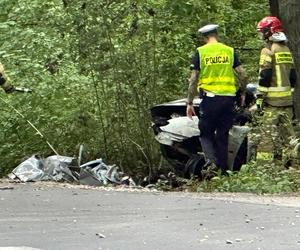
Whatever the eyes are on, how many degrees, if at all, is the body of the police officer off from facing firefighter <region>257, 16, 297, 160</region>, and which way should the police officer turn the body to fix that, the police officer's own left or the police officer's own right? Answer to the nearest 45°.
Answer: approximately 45° to the police officer's own right

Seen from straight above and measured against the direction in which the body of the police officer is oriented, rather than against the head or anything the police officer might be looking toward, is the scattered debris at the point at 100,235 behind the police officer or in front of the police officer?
behind

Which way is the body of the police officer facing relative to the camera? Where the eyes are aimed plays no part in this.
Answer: away from the camera

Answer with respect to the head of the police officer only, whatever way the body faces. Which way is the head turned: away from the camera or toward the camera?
away from the camera

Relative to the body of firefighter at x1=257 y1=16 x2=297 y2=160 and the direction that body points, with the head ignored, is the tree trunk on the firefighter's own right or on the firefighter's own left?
on the firefighter's own right
